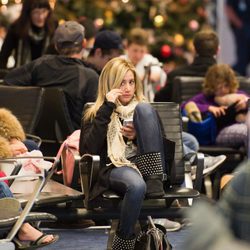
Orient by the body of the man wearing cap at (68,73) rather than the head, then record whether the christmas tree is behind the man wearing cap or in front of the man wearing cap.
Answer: in front

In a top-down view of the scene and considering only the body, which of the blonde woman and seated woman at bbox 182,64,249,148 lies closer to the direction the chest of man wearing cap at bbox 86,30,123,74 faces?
the seated woman

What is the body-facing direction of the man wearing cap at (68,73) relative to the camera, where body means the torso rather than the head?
away from the camera

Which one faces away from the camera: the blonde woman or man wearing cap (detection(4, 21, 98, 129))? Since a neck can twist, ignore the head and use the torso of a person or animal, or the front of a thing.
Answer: the man wearing cap

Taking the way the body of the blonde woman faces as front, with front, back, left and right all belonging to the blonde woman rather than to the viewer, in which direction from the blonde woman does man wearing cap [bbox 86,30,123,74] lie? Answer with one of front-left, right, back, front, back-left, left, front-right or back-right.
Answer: back-left

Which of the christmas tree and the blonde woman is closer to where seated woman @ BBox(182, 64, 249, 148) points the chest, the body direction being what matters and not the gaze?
the blonde woman

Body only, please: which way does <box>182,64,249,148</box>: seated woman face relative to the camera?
toward the camera

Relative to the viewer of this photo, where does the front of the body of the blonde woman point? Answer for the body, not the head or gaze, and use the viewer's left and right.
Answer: facing the viewer and to the right of the viewer

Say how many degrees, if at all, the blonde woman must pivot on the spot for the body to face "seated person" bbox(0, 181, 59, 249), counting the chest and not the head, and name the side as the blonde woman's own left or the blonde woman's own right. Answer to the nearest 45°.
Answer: approximately 90° to the blonde woman's own right
